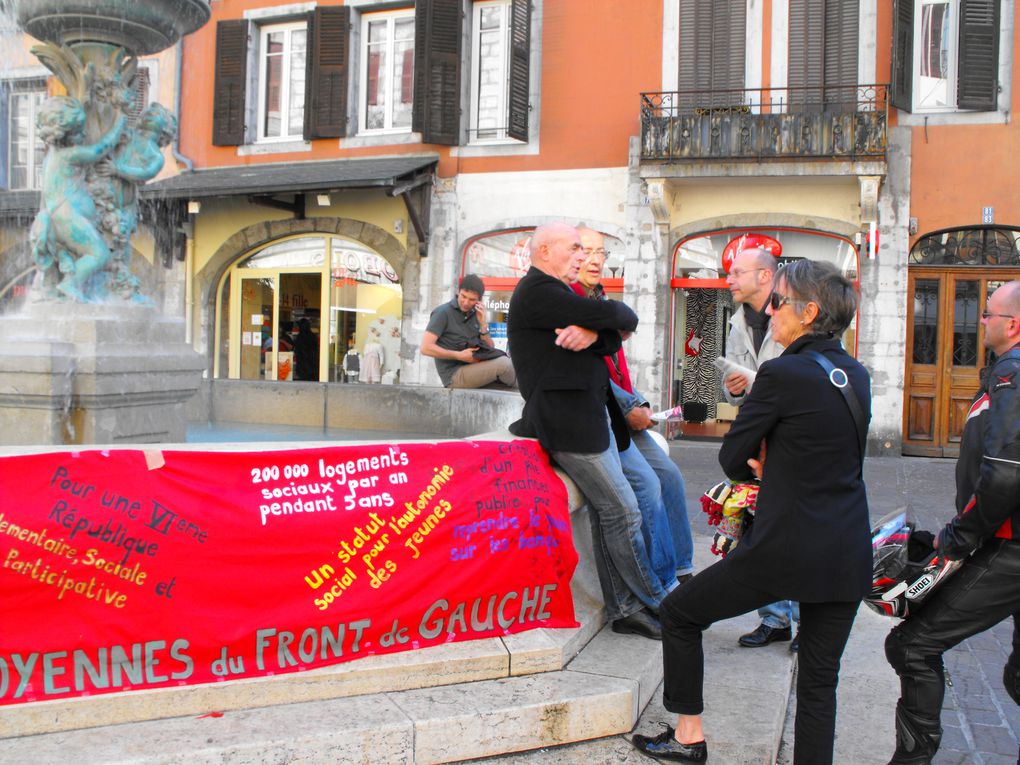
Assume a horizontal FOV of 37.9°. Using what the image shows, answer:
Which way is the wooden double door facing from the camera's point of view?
toward the camera

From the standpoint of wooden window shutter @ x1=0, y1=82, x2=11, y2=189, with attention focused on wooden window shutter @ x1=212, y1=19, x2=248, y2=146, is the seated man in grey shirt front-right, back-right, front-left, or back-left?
front-right

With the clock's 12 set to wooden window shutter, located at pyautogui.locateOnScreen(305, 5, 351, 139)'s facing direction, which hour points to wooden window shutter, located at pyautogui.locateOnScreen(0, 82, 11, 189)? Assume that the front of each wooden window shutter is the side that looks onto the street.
wooden window shutter, located at pyautogui.locateOnScreen(0, 82, 11, 189) is roughly at 4 o'clock from wooden window shutter, located at pyautogui.locateOnScreen(305, 5, 351, 139).

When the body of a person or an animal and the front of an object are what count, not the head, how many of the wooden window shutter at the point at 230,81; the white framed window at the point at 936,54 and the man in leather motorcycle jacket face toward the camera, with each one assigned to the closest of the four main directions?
2

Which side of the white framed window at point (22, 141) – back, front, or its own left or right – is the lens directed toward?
front

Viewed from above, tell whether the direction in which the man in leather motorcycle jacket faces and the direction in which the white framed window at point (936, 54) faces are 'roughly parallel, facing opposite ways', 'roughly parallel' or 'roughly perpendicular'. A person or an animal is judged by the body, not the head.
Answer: roughly perpendicular

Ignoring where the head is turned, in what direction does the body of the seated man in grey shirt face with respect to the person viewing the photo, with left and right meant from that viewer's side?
facing the viewer and to the right of the viewer

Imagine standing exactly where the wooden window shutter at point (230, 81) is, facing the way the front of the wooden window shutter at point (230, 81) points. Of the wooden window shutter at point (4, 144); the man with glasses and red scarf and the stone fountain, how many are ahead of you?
2

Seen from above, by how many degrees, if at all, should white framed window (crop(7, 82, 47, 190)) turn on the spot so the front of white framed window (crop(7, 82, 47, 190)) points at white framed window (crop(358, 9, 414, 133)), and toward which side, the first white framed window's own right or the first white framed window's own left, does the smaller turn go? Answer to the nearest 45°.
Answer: approximately 45° to the first white framed window's own left

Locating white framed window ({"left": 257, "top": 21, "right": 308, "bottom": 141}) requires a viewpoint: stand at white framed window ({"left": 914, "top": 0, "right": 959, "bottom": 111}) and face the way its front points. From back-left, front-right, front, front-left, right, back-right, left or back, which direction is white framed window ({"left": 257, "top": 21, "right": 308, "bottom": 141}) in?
right

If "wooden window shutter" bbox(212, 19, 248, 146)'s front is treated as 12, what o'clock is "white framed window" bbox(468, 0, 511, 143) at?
The white framed window is roughly at 10 o'clock from the wooden window shutter.

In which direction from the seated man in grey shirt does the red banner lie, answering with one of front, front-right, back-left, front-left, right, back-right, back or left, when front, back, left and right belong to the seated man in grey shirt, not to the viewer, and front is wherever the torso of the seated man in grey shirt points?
front-right

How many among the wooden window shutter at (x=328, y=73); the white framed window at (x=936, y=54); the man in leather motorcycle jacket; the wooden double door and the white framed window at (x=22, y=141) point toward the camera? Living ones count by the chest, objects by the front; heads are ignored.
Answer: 4

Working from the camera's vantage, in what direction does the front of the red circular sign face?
facing the viewer
